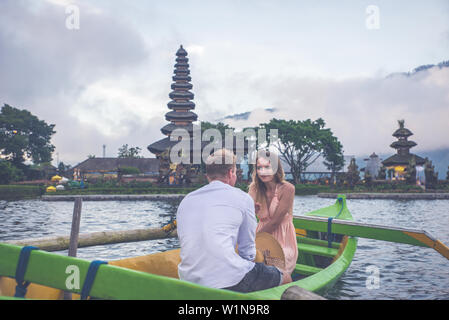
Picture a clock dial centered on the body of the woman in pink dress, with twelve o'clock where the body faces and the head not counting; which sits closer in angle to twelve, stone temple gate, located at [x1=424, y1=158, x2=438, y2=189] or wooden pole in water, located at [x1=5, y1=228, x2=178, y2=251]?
the wooden pole in water

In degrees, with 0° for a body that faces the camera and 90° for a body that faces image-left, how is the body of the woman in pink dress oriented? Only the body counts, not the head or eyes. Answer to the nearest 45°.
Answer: approximately 45°

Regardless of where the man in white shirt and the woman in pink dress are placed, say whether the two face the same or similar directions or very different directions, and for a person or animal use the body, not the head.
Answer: very different directions

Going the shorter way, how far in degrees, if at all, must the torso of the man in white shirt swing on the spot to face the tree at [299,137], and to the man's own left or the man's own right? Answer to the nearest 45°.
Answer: approximately 45° to the man's own left

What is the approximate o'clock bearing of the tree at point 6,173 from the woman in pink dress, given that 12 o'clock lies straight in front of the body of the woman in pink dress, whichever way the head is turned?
The tree is roughly at 3 o'clock from the woman in pink dress.

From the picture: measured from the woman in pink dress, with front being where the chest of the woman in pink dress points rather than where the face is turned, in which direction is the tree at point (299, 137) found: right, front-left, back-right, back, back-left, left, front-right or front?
back-right

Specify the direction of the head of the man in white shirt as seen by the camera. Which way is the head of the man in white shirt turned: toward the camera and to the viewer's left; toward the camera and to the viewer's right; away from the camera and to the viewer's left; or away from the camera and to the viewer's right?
away from the camera and to the viewer's right

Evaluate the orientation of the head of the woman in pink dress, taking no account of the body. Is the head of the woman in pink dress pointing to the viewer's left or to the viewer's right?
to the viewer's left

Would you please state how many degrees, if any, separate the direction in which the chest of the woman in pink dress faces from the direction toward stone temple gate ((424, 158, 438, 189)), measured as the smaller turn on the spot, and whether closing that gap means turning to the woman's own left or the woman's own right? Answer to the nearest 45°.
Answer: approximately 180°

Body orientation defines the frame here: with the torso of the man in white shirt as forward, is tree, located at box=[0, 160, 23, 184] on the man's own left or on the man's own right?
on the man's own left

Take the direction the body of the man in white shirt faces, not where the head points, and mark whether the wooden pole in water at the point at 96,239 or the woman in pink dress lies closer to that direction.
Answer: the woman in pink dress

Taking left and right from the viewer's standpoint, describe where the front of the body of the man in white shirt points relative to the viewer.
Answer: facing away from the viewer and to the right of the viewer
